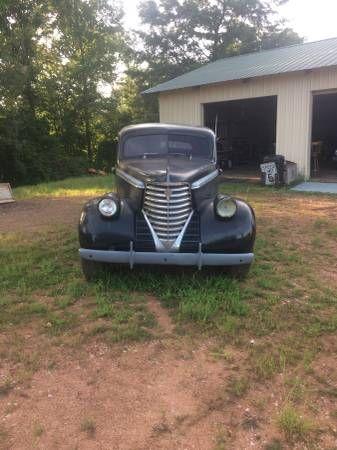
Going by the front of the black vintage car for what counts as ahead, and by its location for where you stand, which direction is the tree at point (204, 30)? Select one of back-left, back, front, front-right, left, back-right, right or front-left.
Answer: back

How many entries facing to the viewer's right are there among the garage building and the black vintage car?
0

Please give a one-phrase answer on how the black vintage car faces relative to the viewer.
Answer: facing the viewer

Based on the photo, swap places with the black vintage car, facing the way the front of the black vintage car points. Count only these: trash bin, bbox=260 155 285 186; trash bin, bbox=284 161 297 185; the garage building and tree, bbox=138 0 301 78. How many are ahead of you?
0

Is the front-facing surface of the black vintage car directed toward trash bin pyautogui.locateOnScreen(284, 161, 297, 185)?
no

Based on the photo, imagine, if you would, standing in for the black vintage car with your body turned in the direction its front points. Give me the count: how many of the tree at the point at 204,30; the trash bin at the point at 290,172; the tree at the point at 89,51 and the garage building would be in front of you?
0

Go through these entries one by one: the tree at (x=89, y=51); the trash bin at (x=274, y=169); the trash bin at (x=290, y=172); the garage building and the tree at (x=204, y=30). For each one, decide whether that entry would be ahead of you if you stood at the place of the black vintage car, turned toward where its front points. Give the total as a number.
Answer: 0

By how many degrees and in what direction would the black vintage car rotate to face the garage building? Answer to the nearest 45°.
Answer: approximately 180°

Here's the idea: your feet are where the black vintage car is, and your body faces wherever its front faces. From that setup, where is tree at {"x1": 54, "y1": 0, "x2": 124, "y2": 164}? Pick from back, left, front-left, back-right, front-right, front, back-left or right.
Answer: back

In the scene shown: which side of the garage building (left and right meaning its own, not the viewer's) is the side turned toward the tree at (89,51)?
right

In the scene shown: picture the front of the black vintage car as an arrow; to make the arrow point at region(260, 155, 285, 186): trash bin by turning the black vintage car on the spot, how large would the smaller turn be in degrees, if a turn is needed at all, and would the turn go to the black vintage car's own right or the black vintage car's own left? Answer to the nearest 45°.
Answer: approximately 180°

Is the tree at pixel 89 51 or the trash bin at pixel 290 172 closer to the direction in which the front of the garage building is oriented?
the trash bin
